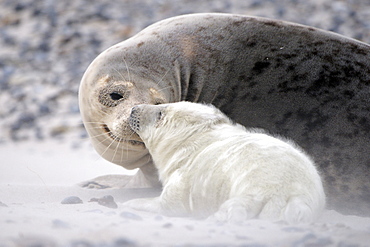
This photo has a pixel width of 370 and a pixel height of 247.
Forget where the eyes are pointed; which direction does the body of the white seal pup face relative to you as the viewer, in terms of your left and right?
facing away from the viewer and to the left of the viewer

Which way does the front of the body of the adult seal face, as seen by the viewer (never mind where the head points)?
to the viewer's left

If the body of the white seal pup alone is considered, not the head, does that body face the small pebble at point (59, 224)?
no

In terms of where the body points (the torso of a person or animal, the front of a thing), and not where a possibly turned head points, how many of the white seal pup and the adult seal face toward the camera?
0

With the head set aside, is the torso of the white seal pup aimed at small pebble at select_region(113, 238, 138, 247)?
no
